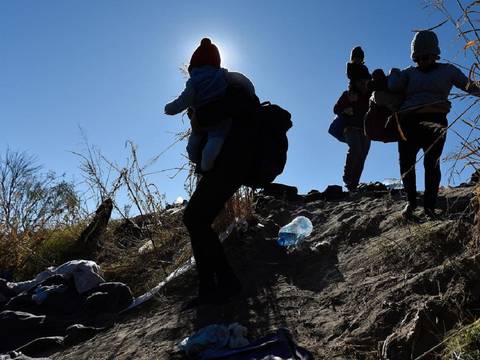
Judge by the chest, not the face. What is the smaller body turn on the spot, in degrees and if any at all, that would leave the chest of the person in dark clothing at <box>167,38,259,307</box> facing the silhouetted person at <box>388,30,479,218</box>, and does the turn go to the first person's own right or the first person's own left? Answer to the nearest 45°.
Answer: approximately 180°

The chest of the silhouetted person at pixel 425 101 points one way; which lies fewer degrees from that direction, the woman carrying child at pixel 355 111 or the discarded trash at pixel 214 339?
the discarded trash

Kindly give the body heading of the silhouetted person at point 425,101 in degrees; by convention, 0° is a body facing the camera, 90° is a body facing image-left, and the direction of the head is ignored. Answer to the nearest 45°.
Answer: approximately 0°

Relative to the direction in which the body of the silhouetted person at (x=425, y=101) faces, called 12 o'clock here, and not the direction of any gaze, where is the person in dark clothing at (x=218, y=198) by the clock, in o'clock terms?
The person in dark clothing is roughly at 2 o'clock from the silhouetted person.

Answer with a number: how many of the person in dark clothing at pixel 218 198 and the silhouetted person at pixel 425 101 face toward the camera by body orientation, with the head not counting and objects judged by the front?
1

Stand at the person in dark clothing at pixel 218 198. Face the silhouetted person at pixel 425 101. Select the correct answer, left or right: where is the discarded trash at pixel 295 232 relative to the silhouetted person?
left

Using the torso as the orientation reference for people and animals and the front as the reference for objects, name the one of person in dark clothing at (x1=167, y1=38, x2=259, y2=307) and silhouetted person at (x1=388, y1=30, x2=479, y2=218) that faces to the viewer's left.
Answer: the person in dark clothing

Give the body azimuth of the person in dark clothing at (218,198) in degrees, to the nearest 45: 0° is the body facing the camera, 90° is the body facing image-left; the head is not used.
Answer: approximately 90°

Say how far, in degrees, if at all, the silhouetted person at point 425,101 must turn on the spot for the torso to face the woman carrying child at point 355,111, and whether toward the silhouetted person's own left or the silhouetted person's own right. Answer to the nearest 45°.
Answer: approximately 135° to the silhouetted person's own right
